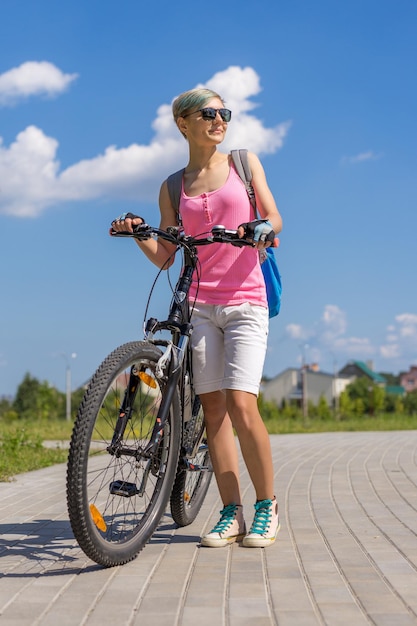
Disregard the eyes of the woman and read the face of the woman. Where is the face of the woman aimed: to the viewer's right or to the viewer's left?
to the viewer's right

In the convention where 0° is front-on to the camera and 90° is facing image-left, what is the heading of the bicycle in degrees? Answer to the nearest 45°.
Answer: approximately 45°
